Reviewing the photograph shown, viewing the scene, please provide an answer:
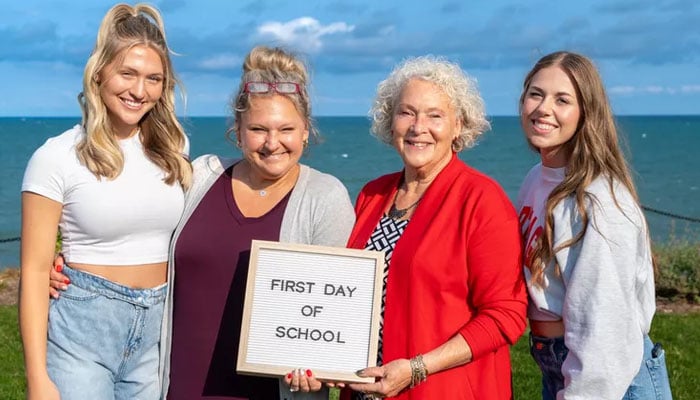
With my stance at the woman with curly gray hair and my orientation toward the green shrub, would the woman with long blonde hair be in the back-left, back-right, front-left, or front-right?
back-left

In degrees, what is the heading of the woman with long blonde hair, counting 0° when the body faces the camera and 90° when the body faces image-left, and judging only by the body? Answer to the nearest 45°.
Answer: approximately 315°

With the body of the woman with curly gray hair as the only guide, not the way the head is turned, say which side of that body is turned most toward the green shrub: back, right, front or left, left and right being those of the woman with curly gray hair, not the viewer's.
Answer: back

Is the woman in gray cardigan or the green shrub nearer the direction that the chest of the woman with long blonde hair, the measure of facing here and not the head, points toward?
the woman in gray cardigan

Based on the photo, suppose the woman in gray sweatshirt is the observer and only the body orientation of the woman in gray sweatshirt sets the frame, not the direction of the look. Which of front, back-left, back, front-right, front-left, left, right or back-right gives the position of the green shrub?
back-right

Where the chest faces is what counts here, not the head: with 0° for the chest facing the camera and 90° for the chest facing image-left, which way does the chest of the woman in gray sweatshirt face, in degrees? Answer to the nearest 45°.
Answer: approximately 45°

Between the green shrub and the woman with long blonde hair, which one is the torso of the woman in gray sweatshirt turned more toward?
the woman with long blonde hair

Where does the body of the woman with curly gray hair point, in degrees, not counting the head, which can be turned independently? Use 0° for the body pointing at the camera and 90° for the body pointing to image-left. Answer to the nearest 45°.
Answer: approximately 45°

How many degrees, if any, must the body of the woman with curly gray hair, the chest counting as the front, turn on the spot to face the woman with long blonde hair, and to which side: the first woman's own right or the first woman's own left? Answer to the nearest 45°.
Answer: approximately 45° to the first woman's own right
